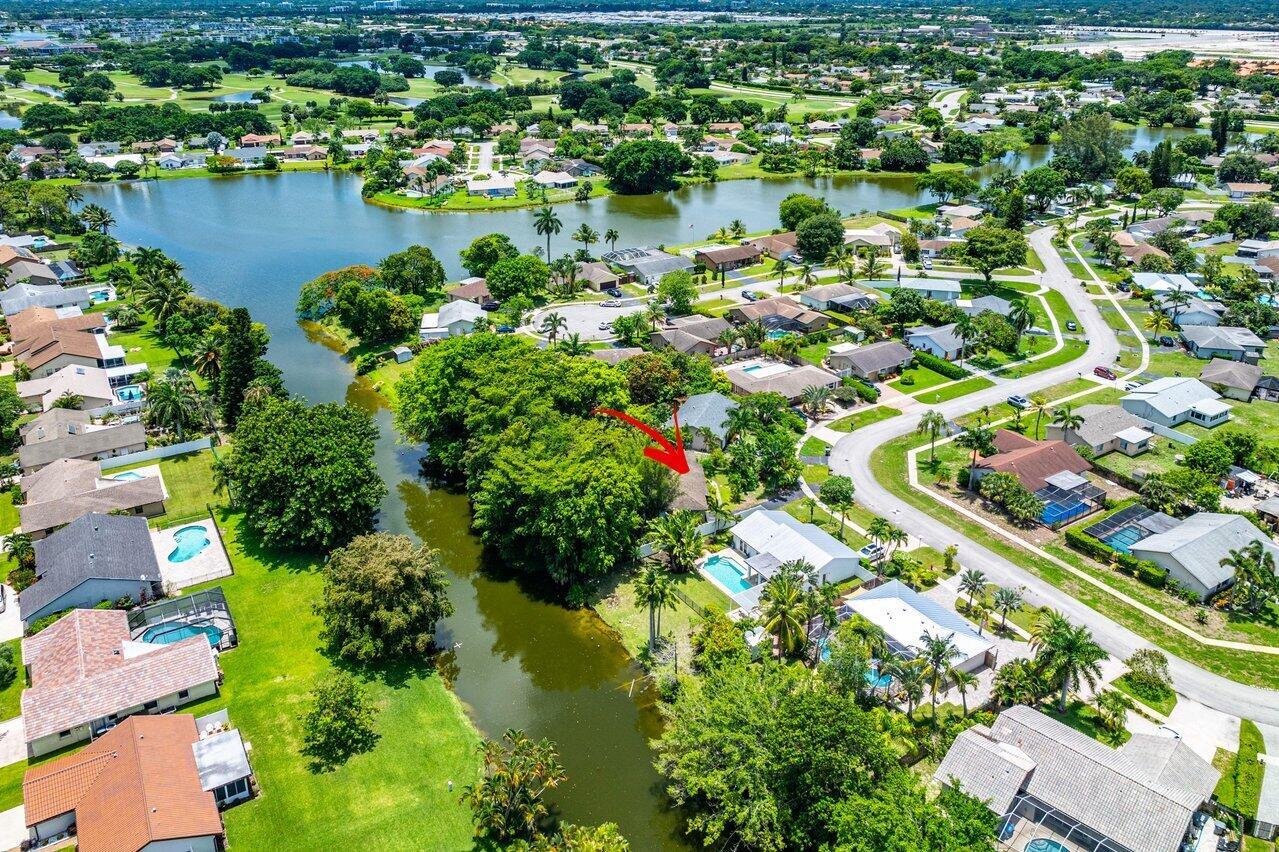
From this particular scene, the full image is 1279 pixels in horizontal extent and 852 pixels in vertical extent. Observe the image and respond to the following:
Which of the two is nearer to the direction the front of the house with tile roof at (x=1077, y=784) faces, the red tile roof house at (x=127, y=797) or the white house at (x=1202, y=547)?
the white house

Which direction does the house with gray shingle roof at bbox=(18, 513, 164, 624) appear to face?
to the viewer's left

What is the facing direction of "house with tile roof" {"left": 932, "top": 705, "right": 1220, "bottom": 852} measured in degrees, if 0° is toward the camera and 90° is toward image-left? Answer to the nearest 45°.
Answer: approximately 225°

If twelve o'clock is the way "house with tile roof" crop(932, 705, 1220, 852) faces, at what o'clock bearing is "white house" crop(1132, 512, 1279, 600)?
The white house is roughly at 11 o'clock from the house with tile roof.

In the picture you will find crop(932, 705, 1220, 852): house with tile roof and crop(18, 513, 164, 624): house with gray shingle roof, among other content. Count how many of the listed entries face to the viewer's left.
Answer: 1

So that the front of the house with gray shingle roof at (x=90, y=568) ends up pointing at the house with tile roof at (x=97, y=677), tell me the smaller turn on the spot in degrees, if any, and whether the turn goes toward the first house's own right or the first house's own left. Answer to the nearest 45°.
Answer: approximately 90° to the first house's own left

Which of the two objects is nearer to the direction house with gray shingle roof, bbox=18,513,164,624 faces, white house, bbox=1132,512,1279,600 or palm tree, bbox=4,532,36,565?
the palm tree

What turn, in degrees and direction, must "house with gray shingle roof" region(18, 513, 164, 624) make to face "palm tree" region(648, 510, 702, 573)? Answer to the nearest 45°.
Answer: approximately 135° to its left

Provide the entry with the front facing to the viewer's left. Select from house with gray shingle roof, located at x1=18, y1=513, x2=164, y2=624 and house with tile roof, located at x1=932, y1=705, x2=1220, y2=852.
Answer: house with gray shingle roof, located at x1=18, y1=513, x2=164, y2=624

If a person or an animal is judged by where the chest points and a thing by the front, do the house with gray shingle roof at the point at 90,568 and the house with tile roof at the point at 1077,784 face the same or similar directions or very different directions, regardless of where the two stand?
very different directions

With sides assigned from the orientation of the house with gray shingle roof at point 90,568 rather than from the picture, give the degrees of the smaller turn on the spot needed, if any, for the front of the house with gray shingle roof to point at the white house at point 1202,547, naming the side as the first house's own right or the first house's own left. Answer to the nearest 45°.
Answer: approximately 135° to the first house's own left

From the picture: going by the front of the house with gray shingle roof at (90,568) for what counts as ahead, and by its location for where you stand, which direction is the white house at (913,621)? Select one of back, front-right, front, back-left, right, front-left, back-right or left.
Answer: back-left

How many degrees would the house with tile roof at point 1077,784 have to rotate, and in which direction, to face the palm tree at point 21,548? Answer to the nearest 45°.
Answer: approximately 135° to its left

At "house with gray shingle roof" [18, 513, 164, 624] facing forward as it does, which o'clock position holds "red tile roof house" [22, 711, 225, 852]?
The red tile roof house is roughly at 9 o'clock from the house with gray shingle roof.
